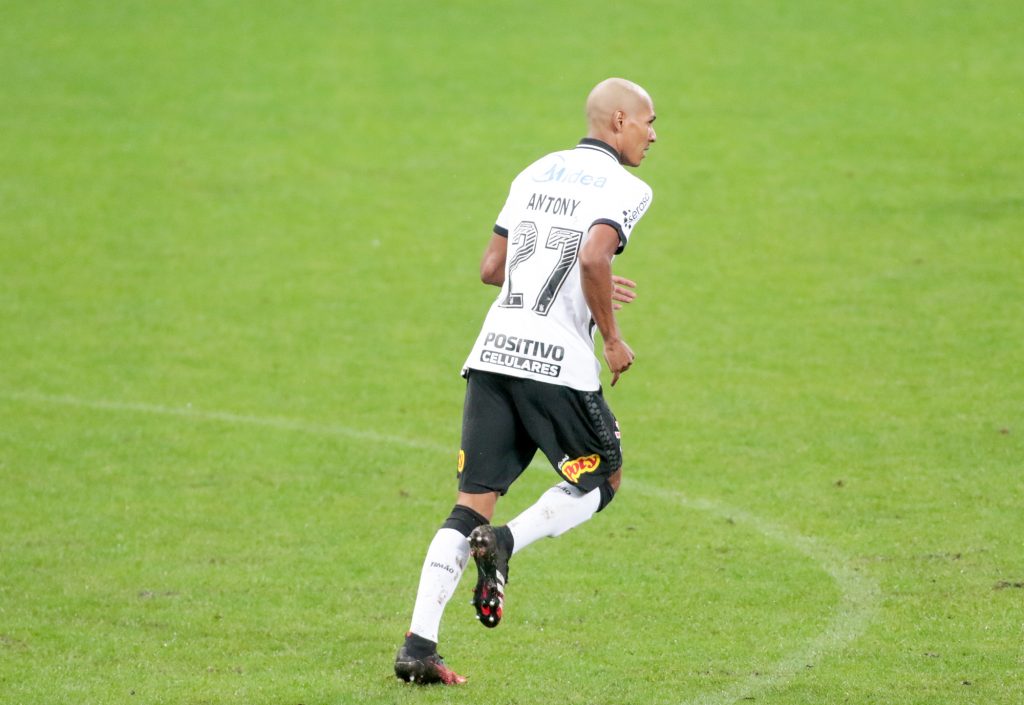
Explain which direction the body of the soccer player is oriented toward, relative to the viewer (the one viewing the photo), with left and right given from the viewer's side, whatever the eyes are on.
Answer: facing away from the viewer and to the right of the viewer

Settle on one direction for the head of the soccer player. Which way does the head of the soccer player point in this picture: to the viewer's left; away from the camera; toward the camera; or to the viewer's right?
to the viewer's right
